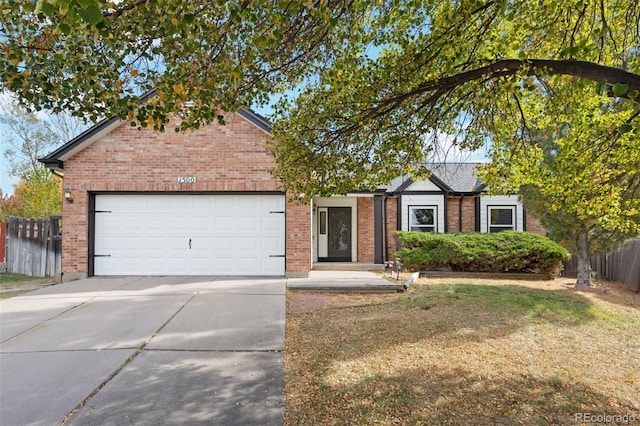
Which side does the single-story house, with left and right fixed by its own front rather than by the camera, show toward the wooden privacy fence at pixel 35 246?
right

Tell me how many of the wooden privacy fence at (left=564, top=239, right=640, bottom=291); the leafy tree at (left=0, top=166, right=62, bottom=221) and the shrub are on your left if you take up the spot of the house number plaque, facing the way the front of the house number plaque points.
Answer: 2

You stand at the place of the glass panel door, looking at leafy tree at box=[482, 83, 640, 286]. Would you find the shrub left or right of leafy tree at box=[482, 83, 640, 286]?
left

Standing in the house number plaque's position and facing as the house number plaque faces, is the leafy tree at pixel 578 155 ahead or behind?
ahead

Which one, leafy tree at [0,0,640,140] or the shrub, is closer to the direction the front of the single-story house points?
the leafy tree

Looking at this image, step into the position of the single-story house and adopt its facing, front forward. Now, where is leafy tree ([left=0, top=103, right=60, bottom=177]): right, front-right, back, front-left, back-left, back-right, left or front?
back-right

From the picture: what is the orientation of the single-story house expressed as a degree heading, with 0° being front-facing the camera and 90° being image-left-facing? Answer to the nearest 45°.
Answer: approximately 0°

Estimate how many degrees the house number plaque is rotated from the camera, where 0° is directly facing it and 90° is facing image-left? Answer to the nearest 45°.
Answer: approximately 0°
